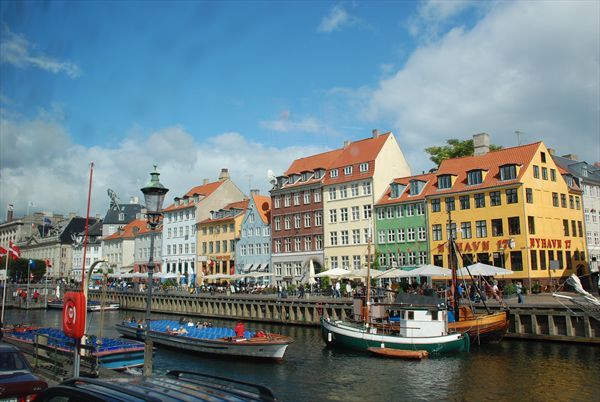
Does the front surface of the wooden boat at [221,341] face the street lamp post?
no

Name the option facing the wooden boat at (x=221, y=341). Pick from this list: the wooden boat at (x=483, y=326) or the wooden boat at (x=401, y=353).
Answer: the wooden boat at (x=401, y=353)

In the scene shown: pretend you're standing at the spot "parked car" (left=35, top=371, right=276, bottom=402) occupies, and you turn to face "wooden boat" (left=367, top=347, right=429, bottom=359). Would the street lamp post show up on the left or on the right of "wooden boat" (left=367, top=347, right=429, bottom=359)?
left

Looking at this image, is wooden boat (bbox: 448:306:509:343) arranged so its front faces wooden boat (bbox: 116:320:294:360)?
no

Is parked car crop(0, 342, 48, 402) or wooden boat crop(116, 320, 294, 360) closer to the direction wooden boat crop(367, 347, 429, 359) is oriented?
the wooden boat

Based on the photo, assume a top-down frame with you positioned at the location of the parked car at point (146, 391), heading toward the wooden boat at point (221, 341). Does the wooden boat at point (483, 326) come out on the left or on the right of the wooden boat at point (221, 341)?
right

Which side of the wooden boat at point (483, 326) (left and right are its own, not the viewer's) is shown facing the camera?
right

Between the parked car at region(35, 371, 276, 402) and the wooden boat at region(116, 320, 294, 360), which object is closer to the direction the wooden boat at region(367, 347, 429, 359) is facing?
the wooden boat

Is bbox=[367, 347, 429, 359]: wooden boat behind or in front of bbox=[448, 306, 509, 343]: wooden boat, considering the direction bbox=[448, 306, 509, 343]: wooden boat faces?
behind

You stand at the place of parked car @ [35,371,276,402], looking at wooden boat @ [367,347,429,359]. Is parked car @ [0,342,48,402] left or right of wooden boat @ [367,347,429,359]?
left

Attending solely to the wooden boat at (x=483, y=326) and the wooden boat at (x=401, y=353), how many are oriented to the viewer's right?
1

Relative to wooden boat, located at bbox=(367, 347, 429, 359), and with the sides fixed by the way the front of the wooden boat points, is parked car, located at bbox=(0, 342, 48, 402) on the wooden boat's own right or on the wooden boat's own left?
on the wooden boat's own left

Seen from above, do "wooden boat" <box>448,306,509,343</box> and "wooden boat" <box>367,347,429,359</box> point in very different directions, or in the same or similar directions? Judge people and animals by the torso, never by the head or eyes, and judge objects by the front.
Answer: very different directions

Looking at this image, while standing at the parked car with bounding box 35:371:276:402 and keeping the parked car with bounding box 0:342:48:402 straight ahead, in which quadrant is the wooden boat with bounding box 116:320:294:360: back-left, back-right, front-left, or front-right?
front-right

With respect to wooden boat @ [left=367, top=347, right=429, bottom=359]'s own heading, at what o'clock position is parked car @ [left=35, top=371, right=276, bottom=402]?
The parked car is roughly at 9 o'clock from the wooden boat.

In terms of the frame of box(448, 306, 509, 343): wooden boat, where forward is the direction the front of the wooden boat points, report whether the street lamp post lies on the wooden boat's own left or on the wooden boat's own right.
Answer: on the wooden boat's own right

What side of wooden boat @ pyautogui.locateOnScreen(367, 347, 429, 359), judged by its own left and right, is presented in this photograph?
left

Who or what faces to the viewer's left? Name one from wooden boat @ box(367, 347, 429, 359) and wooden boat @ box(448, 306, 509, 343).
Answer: wooden boat @ box(367, 347, 429, 359)
